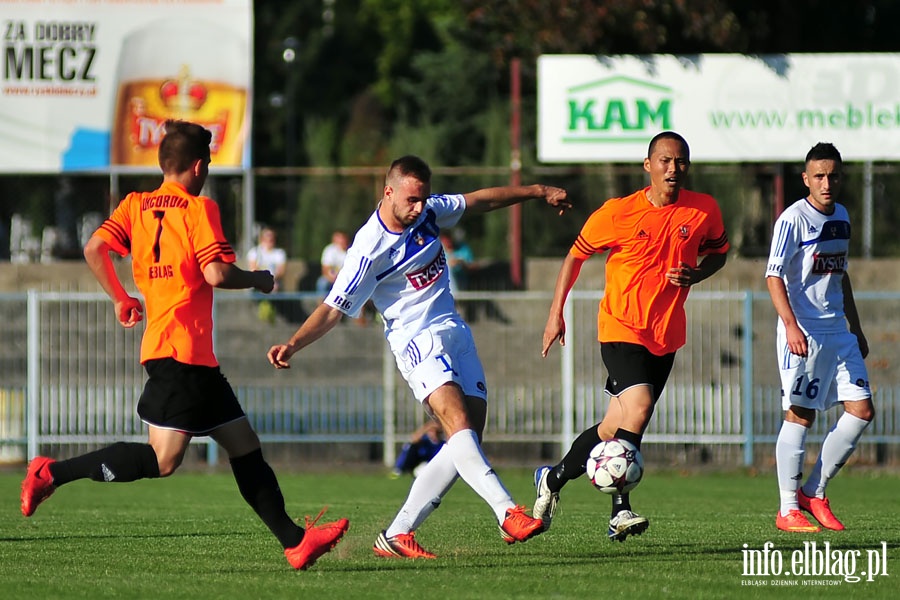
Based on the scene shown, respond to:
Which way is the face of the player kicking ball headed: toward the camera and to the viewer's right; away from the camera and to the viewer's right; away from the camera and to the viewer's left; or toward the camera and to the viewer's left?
toward the camera and to the viewer's right

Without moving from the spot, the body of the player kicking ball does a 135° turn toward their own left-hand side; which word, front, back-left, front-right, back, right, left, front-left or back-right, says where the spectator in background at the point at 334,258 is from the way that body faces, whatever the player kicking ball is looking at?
front

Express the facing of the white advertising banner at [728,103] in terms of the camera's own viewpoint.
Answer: facing the viewer

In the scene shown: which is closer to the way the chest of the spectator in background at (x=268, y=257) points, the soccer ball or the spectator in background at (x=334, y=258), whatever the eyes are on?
the soccer ball

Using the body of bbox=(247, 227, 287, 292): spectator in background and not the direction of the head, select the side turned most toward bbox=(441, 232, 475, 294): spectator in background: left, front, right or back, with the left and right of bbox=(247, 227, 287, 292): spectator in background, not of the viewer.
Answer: left

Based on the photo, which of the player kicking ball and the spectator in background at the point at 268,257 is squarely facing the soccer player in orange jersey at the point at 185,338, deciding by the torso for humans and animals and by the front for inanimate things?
the spectator in background

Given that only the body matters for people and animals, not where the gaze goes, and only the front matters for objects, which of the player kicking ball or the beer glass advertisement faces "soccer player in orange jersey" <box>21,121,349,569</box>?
the beer glass advertisement

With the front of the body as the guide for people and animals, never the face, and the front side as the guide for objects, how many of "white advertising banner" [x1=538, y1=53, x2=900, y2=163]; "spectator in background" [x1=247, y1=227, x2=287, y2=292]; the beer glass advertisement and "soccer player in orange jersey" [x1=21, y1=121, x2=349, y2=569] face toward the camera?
3

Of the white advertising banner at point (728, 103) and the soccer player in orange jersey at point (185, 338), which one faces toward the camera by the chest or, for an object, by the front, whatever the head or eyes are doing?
the white advertising banner

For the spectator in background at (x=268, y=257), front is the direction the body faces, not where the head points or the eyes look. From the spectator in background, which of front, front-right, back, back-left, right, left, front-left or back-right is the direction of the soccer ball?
front

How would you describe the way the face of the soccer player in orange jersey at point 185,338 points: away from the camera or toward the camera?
away from the camera

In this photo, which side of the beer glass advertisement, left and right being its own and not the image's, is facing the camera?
front

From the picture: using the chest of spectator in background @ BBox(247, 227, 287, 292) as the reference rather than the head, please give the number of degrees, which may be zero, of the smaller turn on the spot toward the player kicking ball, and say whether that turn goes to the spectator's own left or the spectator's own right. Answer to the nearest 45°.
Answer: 0° — they already face them

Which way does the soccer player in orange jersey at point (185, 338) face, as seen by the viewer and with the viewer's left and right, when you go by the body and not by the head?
facing away from the viewer and to the right of the viewer
